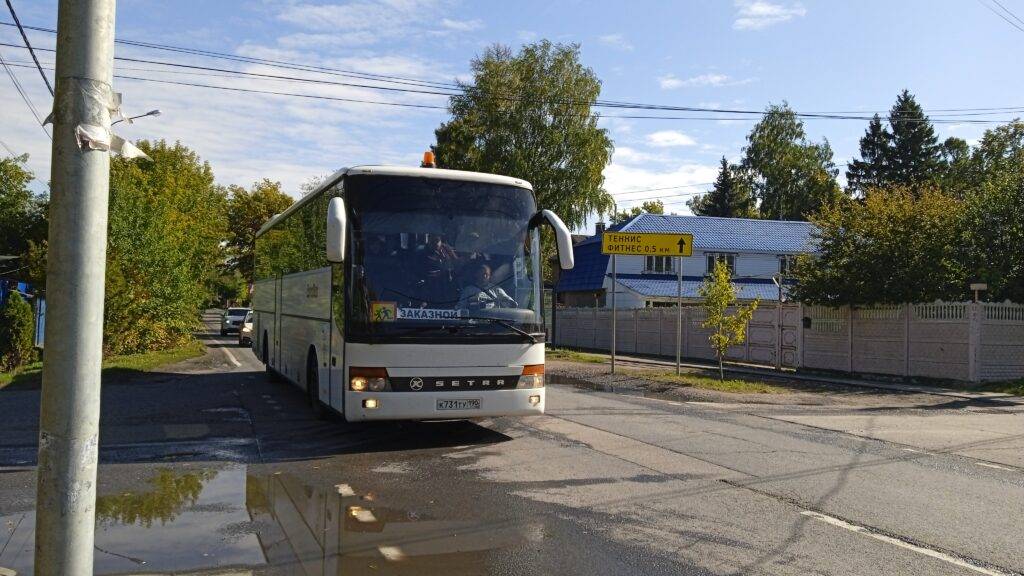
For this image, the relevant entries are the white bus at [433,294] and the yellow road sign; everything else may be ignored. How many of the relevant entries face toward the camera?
2

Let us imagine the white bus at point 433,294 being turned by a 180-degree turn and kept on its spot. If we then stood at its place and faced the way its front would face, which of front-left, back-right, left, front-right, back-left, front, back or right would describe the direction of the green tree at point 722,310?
front-right

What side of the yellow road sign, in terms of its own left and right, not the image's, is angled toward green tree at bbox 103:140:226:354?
right

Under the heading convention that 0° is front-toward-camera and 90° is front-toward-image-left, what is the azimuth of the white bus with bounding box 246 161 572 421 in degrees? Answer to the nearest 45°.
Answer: approximately 0°

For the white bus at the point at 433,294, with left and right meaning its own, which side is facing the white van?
back

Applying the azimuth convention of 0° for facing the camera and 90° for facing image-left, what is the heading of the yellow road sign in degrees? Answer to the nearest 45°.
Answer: approximately 0°

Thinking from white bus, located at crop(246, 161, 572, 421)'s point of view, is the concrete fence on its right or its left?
on its left

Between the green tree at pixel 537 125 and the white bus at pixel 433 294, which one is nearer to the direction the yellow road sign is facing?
the white bus

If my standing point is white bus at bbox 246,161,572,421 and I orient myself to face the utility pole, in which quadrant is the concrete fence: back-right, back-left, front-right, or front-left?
back-left

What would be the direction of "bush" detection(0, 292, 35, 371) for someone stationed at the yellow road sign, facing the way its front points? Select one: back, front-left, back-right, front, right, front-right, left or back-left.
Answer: right
